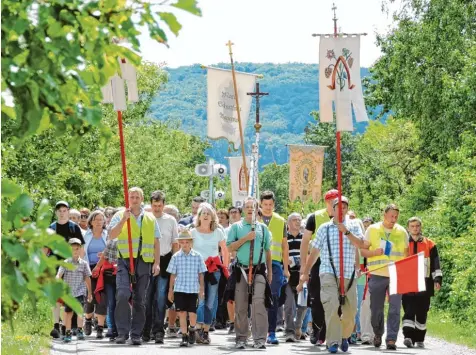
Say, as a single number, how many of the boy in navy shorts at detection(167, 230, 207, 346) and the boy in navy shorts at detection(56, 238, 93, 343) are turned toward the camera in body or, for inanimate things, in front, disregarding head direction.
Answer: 2

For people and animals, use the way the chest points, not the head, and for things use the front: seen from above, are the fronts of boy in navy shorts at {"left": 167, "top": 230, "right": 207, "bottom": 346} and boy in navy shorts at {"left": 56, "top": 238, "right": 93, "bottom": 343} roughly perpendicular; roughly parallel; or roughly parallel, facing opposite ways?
roughly parallel

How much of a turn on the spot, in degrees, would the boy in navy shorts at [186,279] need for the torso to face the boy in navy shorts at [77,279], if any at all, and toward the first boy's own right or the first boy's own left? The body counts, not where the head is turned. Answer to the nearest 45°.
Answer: approximately 90° to the first boy's own right

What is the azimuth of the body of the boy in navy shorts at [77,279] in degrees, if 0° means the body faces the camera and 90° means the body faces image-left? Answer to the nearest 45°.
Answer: approximately 0°

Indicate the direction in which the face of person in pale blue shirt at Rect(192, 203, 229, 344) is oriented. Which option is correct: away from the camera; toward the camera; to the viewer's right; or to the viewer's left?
toward the camera

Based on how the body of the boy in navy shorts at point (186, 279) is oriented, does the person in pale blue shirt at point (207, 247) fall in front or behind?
behind

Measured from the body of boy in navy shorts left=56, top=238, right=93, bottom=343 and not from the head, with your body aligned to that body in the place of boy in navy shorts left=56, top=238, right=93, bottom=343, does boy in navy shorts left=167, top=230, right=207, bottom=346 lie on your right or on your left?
on your left

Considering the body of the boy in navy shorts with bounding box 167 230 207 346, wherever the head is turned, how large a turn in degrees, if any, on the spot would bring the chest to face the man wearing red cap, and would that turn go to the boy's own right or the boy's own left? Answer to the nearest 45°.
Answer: approximately 90° to the boy's own left

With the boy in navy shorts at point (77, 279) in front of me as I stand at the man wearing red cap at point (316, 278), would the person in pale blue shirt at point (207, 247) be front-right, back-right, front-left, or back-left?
front-right

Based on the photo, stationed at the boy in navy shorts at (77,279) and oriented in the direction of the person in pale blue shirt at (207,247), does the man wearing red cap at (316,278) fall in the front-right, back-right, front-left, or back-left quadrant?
front-right

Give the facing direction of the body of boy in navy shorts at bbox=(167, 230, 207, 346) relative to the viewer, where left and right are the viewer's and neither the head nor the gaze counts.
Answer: facing the viewer

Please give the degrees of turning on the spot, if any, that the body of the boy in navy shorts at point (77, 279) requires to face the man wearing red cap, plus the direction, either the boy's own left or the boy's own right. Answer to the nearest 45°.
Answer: approximately 90° to the boy's own left

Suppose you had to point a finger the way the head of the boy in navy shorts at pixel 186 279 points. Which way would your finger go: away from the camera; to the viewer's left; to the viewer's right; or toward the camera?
toward the camera

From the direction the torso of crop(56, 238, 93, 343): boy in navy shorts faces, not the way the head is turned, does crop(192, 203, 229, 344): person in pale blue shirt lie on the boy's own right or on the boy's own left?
on the boy's own left

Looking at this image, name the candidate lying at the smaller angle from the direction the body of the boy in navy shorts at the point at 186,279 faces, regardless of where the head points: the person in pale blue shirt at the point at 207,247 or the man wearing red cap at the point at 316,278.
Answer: the man wearing red cap
